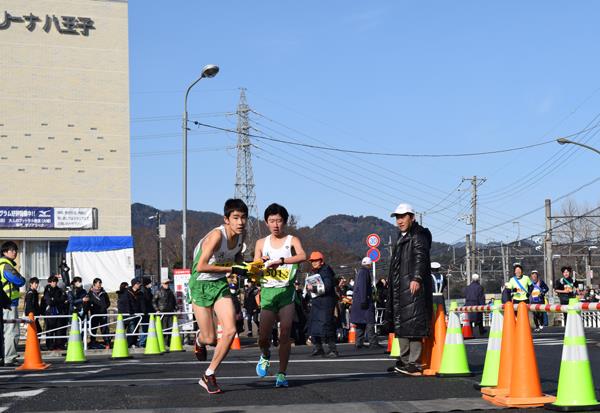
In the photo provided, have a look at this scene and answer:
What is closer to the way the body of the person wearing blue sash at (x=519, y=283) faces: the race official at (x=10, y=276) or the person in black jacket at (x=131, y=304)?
the race official

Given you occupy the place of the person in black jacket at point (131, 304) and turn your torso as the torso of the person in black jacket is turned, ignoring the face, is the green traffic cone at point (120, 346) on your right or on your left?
on your right

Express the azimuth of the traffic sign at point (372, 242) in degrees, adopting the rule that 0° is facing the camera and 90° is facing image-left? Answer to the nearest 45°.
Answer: approximately 0°

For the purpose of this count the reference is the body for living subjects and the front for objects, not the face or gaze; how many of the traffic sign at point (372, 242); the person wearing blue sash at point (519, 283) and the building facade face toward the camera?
3

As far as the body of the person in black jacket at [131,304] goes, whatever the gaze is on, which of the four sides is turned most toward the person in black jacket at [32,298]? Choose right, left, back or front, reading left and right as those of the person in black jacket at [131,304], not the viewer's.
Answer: right

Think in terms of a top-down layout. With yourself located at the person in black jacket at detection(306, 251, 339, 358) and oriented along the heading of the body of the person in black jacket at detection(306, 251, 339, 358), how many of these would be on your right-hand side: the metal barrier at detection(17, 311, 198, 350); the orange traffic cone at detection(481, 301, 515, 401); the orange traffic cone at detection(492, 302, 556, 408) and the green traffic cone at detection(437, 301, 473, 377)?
1

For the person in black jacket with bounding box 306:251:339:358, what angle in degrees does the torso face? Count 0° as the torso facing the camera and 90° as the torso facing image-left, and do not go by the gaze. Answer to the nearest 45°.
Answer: approximately 45°

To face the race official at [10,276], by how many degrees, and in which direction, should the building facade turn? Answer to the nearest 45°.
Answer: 0° — it already faces them

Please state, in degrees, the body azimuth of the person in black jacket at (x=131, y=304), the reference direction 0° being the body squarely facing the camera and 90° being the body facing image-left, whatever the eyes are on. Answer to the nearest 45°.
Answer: approximately 315°

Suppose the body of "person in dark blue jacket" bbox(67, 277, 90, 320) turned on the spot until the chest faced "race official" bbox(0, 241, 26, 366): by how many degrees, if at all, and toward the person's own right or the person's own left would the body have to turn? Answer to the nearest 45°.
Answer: approximately 45° to the person's own right

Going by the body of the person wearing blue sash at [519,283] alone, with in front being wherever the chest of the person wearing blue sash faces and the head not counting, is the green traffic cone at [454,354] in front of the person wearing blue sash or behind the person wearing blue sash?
in front

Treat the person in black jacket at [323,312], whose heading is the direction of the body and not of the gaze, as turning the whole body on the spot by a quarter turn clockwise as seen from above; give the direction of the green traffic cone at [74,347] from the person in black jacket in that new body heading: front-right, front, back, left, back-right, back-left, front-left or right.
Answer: front-left
